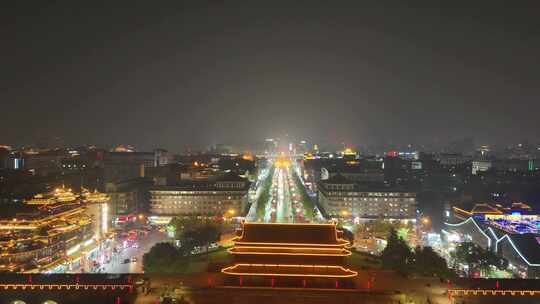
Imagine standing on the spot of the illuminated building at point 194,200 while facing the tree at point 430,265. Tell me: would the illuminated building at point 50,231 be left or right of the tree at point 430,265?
right

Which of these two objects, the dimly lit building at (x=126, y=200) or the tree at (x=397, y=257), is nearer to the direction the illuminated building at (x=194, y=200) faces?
the tree

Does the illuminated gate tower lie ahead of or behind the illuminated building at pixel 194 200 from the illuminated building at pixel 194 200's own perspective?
ahead

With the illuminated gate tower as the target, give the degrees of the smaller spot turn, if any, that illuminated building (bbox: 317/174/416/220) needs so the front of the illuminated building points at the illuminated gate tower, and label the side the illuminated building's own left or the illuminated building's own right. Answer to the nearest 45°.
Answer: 0° — it already faces it

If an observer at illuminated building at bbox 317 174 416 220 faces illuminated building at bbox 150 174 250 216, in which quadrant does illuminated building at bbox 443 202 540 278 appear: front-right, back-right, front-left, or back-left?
back-left

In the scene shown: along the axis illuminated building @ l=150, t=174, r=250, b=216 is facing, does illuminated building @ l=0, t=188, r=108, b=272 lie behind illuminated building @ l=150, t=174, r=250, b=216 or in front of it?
in front

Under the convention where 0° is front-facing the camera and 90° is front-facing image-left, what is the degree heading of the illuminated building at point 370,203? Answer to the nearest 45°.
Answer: approximately 0°
